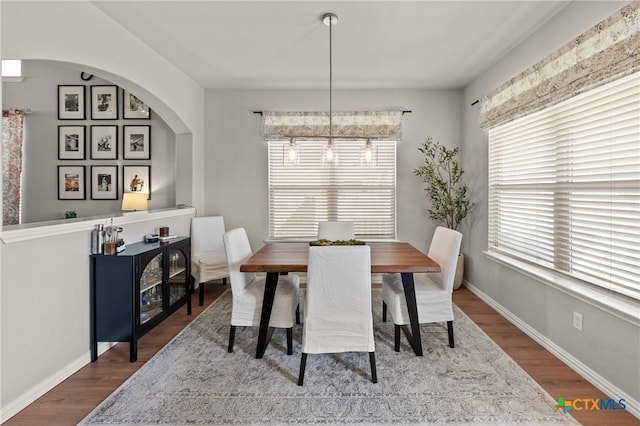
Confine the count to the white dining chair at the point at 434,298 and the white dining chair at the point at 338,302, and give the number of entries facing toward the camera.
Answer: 0

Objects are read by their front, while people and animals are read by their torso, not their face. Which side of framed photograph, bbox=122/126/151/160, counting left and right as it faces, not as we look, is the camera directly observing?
front

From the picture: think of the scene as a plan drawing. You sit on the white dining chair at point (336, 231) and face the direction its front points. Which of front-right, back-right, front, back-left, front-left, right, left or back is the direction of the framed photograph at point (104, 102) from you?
right

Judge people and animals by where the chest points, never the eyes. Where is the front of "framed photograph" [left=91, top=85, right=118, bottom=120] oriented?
toward the camera

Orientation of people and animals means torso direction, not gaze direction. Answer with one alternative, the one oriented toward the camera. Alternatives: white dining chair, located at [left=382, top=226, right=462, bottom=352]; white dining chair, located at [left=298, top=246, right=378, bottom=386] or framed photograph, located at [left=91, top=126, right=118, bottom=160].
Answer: the framed photograph

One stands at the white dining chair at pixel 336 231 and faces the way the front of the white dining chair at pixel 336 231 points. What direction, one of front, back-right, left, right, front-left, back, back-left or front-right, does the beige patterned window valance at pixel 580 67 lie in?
front-left

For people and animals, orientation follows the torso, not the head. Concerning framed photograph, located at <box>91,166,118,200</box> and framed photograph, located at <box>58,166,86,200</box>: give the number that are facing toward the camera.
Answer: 2

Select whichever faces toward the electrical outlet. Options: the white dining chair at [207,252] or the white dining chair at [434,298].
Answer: the white dining chair at [207,252]

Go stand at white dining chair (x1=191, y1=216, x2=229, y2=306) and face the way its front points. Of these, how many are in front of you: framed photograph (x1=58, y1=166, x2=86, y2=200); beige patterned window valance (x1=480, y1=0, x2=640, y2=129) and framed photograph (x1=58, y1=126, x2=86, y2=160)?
1

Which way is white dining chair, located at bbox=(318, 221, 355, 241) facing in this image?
toward the camera

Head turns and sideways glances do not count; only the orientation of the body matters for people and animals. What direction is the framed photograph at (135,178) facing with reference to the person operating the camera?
facing the viewer

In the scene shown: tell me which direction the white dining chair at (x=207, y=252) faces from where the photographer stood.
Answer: facing the viewer and to the right of the viewer

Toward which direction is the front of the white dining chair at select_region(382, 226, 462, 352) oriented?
to the viewer's left

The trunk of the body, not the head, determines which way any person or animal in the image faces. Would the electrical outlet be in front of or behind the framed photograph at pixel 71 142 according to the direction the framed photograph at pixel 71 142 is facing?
in front

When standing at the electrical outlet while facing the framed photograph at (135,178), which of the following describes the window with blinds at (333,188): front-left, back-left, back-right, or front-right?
front-right
